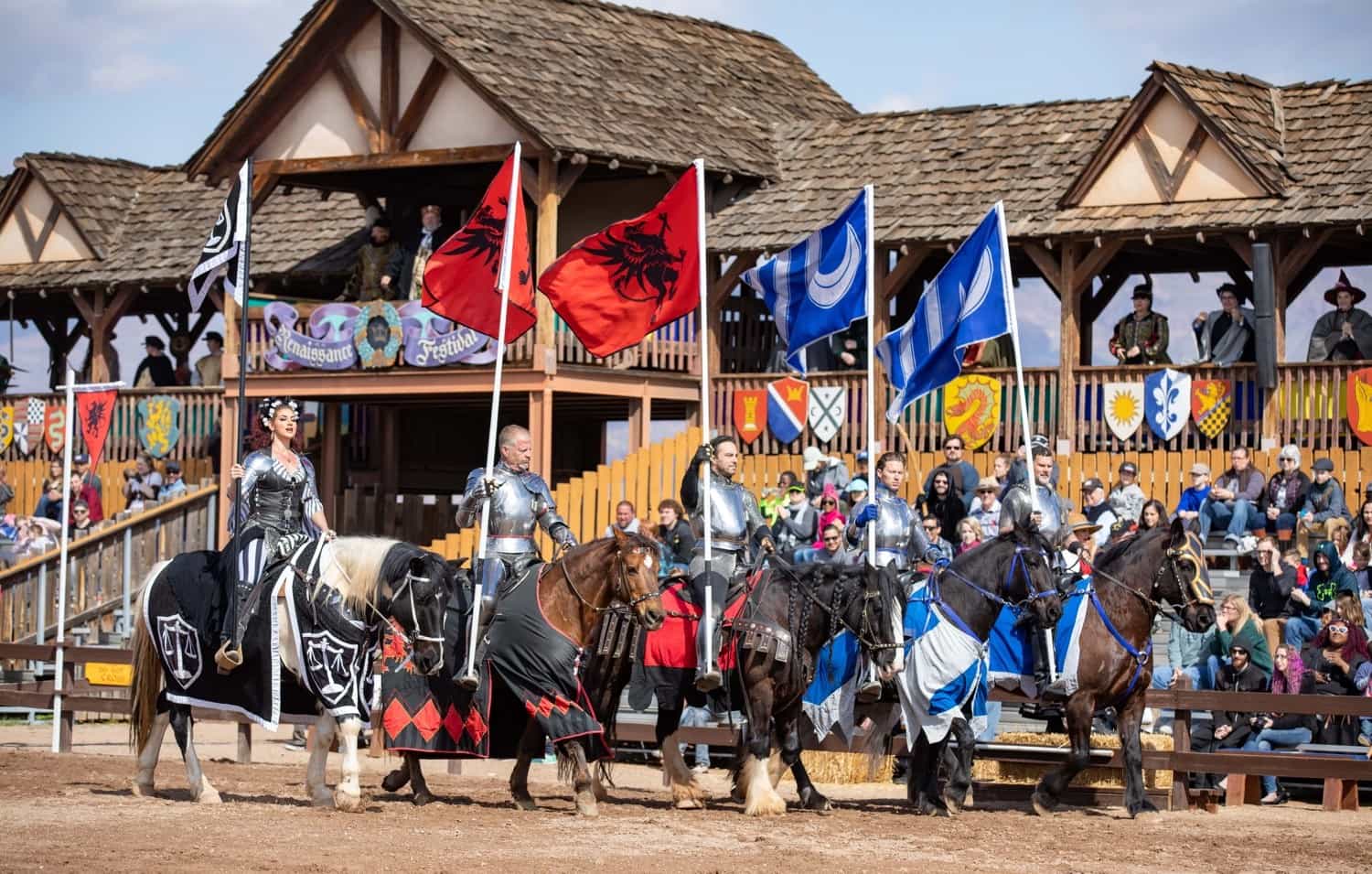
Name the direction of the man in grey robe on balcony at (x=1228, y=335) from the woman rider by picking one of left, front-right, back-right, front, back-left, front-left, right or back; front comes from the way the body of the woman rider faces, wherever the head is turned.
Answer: left

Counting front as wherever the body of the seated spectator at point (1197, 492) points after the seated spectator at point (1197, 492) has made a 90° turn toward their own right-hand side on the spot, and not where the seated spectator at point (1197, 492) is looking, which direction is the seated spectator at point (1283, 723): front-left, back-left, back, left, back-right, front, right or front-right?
back-left

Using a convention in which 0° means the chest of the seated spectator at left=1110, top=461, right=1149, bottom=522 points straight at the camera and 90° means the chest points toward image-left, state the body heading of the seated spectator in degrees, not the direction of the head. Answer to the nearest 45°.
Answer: approximately 45°

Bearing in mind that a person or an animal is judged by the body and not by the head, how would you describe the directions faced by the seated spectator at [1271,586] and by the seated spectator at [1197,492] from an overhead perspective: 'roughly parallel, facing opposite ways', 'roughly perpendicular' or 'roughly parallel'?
roughly parallel

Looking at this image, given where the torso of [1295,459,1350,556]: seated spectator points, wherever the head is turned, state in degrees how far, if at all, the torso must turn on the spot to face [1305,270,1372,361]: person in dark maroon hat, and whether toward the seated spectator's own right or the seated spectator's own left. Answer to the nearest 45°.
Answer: approximately 135° to the seated spectator's own right

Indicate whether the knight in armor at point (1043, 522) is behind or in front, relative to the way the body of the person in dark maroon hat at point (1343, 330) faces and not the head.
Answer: in front

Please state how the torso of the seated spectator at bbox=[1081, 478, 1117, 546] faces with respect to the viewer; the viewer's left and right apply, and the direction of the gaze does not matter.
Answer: facing the viewer and to the left of the viewer

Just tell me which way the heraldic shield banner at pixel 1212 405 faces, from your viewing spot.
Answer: facing the viewer

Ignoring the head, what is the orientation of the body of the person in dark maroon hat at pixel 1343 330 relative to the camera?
toward the camera

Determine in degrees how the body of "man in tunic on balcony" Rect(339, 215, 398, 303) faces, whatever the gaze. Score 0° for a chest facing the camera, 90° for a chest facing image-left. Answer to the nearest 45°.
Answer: approximately 315°

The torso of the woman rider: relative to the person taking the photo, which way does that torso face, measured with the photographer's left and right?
facing the viewer and to the right of the viewer

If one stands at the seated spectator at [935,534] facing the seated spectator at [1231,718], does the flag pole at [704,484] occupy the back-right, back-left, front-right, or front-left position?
front-right
